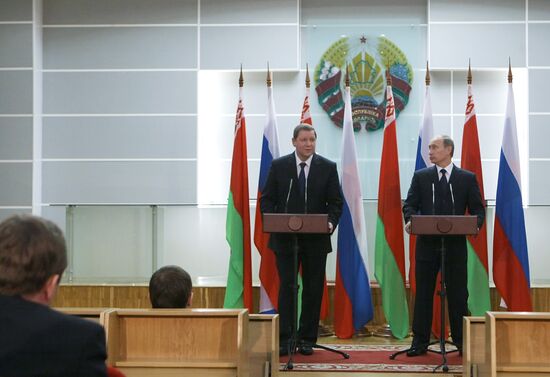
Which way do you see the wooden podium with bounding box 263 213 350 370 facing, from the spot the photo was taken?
facing the viewer

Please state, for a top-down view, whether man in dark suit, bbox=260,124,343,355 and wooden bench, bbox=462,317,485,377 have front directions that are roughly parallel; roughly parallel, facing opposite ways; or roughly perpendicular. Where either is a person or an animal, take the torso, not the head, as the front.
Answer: roughly parallel, facing opposite ways

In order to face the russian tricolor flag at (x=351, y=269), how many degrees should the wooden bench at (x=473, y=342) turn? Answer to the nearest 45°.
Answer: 0° — it already faces it

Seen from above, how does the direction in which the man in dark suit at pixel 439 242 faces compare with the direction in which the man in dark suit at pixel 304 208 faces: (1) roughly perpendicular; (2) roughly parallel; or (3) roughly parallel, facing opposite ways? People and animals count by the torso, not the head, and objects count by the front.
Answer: roughly parallel

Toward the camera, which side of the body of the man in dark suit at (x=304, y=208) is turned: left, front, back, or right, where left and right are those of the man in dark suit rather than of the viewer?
front

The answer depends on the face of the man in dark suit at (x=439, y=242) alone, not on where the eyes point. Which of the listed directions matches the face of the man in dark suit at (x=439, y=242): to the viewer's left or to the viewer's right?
to the viewer's left

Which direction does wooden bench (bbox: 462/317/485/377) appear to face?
away from the camera

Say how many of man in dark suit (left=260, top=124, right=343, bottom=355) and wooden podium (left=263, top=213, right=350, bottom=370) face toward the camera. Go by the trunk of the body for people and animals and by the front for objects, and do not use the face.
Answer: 2

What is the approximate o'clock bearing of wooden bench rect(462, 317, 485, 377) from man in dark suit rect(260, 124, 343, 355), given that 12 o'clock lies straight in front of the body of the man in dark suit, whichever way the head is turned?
The wooden bench is roughly at 11 o'clock from the man in dark suit.

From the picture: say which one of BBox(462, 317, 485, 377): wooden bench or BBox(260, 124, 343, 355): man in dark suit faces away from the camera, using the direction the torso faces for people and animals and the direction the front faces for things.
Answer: the wooden bench

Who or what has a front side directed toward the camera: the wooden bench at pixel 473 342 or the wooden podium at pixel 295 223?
the wooden podium

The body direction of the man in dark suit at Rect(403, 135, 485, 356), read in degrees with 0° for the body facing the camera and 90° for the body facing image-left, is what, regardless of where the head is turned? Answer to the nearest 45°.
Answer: approximately 0°

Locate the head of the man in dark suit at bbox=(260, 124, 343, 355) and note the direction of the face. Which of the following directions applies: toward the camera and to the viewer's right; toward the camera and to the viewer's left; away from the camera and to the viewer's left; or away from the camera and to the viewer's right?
toward the camera and to the viewer's right

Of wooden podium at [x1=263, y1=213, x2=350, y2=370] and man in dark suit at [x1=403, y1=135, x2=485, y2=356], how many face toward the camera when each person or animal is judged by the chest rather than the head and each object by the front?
2

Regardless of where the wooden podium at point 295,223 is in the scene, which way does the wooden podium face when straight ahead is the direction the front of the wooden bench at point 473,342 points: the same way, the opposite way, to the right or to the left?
the opposite way

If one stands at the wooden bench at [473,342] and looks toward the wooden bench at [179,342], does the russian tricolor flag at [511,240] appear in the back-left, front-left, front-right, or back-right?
back-right

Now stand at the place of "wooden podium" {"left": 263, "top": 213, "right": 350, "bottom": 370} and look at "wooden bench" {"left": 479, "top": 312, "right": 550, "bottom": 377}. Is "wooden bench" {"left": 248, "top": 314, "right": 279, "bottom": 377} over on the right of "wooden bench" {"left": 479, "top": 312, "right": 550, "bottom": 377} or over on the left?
right

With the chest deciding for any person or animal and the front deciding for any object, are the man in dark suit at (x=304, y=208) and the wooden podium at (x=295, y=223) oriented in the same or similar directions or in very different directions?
same or similar directions

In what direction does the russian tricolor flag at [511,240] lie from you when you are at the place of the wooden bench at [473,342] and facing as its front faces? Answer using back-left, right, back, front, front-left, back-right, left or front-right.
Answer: front

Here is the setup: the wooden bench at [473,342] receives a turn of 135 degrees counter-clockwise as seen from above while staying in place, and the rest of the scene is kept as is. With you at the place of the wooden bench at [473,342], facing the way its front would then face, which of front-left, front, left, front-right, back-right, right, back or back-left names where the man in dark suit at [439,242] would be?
back-right

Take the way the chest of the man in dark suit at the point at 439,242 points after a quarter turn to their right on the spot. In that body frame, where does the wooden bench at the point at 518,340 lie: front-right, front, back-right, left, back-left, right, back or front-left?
left
